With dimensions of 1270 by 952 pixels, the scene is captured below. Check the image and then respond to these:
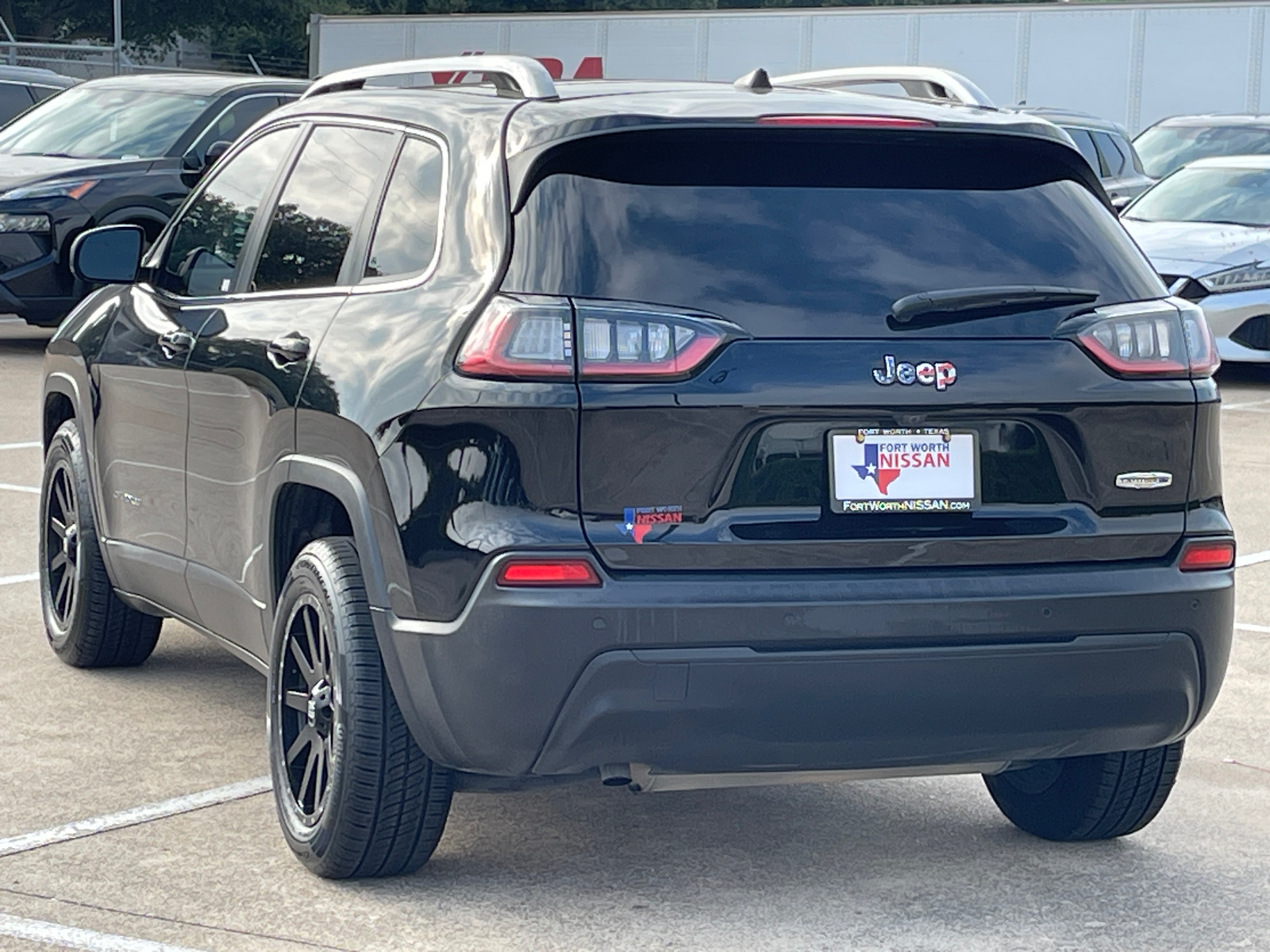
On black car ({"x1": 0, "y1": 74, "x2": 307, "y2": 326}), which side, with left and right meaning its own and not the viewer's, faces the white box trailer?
back

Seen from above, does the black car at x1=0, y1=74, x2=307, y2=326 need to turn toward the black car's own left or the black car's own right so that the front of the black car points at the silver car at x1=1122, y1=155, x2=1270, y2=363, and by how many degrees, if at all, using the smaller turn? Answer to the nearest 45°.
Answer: approximately 135° to the black car's own left

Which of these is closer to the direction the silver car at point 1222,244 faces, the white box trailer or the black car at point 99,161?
the black car

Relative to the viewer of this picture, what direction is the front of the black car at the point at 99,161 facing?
facing the viewer and to the left of the viewer

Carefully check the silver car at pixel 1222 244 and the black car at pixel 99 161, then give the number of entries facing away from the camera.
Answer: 0

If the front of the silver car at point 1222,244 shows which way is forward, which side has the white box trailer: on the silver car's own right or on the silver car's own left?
on the silver car's own right

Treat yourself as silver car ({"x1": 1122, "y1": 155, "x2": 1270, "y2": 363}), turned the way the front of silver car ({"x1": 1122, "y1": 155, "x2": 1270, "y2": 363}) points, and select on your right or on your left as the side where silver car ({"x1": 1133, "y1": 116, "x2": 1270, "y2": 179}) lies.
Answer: on your right

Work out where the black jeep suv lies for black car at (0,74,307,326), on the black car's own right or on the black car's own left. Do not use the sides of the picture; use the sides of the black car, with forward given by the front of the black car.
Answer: on the black car's own left

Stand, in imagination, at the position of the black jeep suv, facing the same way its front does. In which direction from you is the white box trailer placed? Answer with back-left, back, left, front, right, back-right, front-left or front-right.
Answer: front-right

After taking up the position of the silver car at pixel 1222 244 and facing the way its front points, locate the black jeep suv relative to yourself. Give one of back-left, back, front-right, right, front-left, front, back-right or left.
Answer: front-left

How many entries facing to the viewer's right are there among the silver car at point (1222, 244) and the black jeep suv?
0
